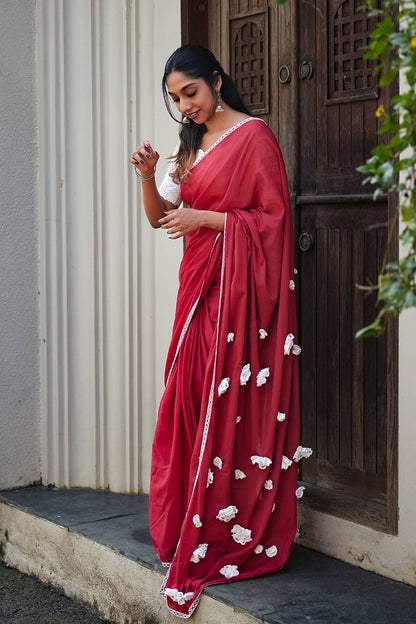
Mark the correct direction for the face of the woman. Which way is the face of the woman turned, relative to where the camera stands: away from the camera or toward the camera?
toward the camera

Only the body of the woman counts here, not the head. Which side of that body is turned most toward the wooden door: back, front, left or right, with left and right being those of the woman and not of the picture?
back

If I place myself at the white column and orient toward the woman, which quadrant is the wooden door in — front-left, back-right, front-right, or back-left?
front-left

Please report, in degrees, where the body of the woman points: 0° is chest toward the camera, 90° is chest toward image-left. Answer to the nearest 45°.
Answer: approximately 45°

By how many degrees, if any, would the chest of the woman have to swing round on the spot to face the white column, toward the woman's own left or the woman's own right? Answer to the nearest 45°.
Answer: approximately 90° to the woman's own right
